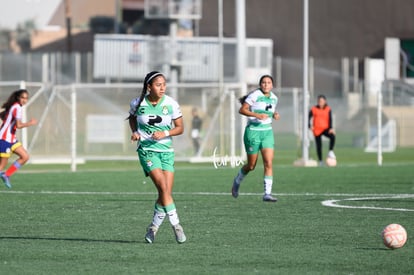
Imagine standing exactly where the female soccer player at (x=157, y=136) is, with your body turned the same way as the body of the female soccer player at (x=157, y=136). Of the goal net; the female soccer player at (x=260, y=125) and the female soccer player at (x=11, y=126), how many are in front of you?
0

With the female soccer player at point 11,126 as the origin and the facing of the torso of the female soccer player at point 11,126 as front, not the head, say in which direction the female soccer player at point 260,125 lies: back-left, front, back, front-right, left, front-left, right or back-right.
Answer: front-right

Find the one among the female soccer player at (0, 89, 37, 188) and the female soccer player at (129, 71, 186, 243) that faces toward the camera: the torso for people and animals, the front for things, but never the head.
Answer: the female soccer player at (129, 71, 186, 243)

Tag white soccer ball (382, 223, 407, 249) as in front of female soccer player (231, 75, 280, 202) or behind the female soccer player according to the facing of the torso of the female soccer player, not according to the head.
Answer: in front

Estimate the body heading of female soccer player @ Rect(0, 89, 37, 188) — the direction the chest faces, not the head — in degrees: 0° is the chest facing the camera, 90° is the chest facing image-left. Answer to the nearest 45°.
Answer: approximately 270°

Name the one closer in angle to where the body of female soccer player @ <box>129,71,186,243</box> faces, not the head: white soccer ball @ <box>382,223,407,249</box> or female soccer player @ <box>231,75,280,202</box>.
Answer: the white soccer ball

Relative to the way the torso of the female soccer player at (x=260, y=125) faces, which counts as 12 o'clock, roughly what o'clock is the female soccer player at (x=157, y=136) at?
the female soccer player at (x=157, y=136) is roughly at 2 o'clock from the female soccer player at (x=260, y=125).

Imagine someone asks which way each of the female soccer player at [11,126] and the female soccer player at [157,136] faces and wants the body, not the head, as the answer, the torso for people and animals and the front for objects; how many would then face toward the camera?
1

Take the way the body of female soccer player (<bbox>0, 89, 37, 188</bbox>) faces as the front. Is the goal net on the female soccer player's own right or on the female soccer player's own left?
on the female soccer player's own left

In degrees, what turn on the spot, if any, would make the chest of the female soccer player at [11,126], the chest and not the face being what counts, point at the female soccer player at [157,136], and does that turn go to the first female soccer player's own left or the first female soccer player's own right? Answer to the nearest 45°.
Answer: approximately 90° to the first female soccer player's own right

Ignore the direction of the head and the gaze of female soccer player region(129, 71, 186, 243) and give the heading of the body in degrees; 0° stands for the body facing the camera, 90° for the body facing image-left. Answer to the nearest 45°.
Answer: approximately 0°

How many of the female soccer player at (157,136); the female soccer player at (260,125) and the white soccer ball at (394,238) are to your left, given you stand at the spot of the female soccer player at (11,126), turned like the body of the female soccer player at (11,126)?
0

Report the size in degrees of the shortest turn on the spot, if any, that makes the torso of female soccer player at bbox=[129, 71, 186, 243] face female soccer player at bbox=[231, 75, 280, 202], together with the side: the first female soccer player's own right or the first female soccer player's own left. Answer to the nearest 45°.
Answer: approximately 180°

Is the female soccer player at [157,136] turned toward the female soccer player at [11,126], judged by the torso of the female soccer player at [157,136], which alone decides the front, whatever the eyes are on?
no

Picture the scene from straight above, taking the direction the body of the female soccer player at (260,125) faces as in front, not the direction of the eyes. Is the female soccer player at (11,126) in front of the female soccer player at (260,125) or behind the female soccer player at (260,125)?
behind

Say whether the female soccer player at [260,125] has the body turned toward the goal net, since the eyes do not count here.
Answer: no

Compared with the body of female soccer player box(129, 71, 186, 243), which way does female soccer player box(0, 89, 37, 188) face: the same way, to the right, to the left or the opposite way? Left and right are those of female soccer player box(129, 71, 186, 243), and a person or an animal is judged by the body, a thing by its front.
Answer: to the left
